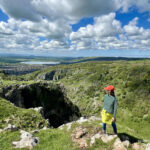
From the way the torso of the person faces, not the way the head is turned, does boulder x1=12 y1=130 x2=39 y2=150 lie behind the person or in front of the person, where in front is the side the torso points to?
in front

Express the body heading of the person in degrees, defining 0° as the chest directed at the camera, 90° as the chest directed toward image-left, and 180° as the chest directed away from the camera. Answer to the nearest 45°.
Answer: approximately 45°
